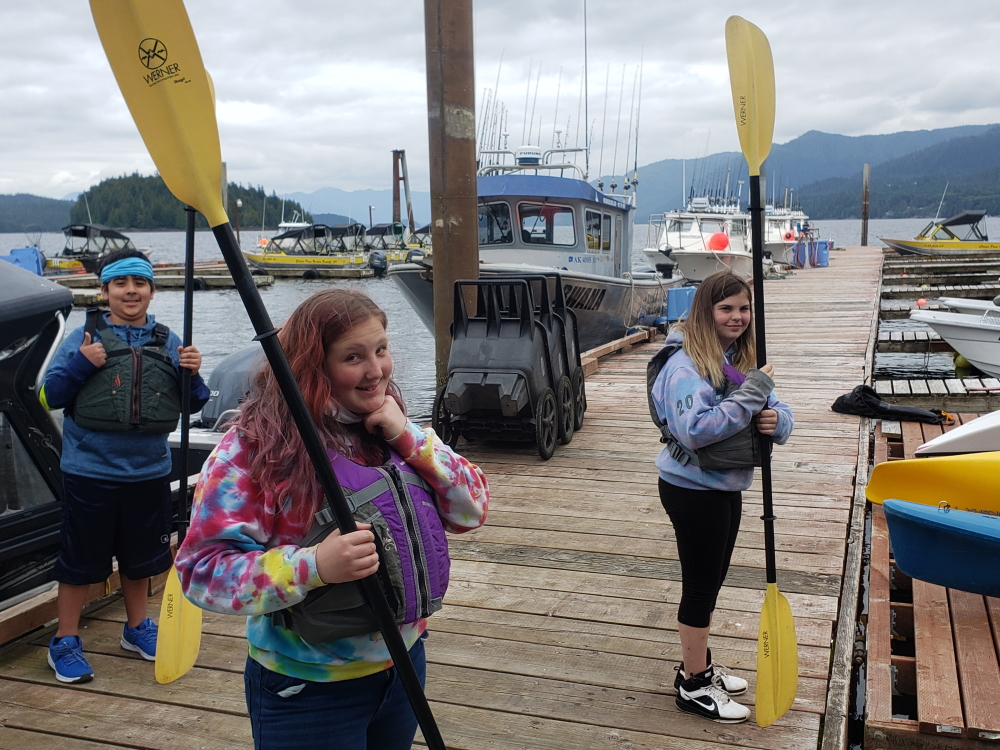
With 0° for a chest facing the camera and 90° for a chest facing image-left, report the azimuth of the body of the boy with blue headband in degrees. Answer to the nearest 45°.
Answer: approximately 0°

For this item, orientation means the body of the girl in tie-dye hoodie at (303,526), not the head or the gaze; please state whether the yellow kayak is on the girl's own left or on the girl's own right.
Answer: on the girl's own left

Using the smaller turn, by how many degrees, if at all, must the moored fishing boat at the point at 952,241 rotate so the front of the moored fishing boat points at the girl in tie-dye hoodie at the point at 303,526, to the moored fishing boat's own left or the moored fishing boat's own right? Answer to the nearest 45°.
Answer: approximately 90° to the moored fishing boat's own left

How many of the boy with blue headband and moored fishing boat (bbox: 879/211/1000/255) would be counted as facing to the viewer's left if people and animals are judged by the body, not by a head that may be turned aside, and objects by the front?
1

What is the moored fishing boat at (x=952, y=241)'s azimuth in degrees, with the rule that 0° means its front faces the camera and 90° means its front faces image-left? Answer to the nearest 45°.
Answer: approximately 90°

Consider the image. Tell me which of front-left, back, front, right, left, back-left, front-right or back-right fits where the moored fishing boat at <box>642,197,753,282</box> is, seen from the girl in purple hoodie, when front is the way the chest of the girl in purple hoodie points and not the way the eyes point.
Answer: back-left
